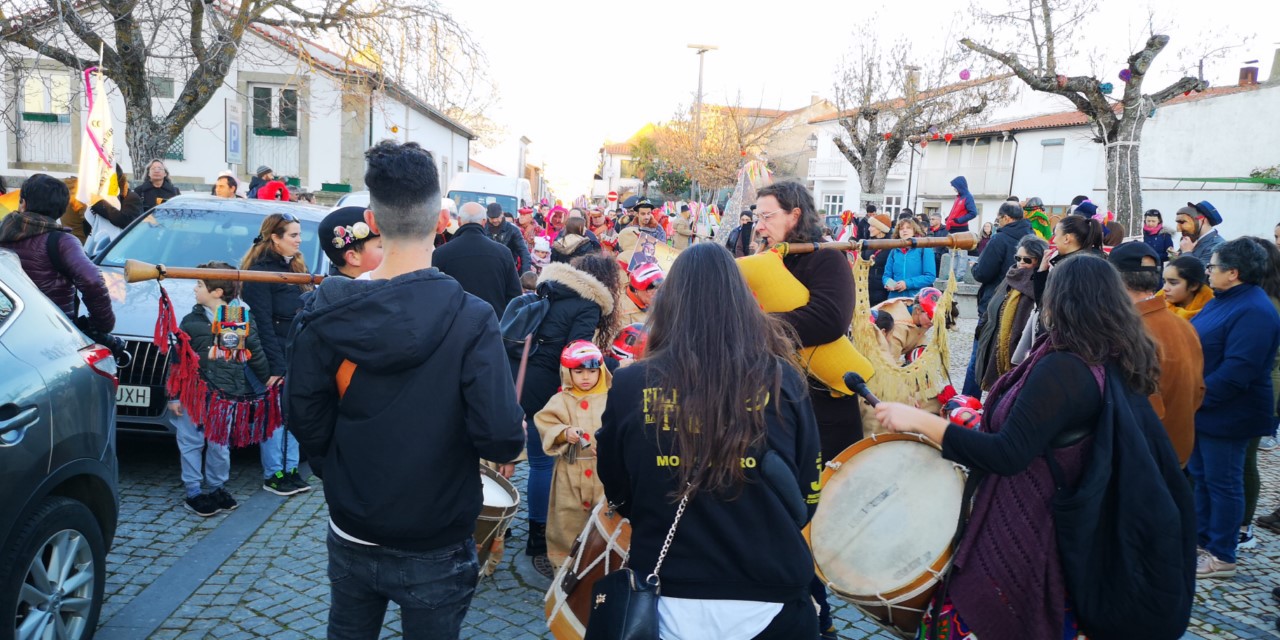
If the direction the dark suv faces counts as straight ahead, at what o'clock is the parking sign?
The parking sign is roughly at 5 o'clock from the dark suv.

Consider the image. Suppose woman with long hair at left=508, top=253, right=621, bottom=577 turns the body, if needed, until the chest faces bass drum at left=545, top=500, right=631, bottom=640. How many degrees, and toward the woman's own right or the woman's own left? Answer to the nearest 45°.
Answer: approximately 135° to the woman's own right

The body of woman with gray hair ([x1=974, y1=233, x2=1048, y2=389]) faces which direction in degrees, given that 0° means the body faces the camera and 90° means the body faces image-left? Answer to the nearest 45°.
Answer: approximately 45°

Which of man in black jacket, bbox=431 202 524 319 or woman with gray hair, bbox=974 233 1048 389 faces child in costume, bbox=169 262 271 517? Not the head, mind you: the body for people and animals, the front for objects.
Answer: the woman with gray hair

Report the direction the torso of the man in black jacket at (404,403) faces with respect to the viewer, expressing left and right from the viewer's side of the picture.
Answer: facing away from the viewer

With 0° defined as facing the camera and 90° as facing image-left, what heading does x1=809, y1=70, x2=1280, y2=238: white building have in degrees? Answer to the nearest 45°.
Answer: approximately 45°

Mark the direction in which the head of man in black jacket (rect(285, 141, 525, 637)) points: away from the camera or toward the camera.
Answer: away from the camera

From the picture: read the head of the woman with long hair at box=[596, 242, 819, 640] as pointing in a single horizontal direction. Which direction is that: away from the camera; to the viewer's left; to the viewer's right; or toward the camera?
away from the camera

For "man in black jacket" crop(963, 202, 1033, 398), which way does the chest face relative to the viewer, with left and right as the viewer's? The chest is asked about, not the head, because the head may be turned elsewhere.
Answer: facing to the left of the viewer

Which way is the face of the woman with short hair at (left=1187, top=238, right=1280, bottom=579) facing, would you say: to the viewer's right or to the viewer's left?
to the viewer's left

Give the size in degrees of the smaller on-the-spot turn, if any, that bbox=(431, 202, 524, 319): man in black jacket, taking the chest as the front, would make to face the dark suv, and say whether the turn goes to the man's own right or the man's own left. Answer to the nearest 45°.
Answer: approximately 135° to the man's own left
